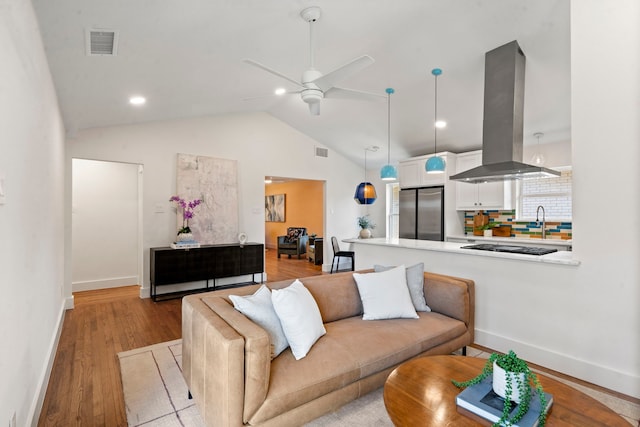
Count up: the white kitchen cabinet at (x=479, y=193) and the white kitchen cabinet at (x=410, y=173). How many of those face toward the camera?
2

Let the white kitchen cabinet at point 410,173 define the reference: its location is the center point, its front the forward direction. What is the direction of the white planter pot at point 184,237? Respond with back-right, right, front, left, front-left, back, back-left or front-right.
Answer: front-right

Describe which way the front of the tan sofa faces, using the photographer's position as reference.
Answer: facing the viewer and to the right of the viewer

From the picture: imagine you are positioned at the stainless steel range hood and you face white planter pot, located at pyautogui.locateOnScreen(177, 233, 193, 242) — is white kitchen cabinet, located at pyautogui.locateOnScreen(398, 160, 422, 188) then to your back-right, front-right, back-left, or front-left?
front-right

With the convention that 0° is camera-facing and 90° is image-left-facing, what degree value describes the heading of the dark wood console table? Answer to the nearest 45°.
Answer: approximately 315°

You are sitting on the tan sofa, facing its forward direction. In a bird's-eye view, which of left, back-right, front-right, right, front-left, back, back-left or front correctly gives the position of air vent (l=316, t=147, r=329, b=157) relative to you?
back-left

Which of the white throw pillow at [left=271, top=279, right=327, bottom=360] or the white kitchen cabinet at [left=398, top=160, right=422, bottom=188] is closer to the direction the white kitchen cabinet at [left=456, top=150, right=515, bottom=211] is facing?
the white throw pillow

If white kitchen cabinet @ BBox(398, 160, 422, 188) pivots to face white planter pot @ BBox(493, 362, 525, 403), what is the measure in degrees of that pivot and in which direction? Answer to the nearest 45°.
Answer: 0° — it already faces it

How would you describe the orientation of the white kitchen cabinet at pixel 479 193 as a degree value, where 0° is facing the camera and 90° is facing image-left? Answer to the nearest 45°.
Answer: approximately 0°

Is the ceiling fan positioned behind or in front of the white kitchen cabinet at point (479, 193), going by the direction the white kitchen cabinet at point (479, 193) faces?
in front

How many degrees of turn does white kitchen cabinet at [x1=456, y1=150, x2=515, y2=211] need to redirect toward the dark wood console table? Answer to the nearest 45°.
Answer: approximately 45° to its right

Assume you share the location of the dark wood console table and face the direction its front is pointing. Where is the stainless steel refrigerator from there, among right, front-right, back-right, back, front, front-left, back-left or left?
front-left

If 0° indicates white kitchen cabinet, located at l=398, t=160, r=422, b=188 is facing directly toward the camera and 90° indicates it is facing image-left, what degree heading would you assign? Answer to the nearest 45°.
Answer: approximately 0°
